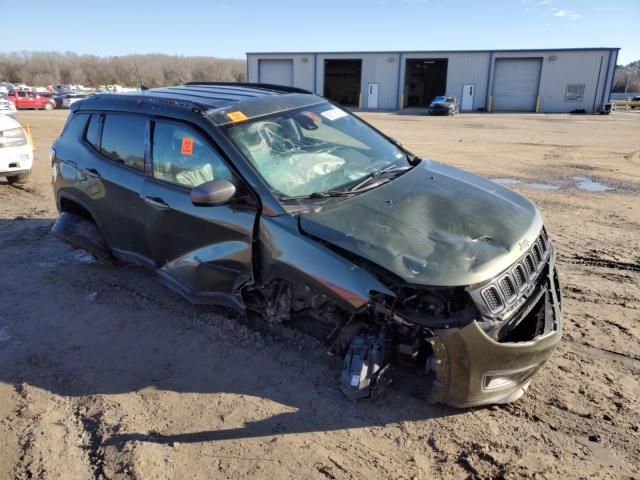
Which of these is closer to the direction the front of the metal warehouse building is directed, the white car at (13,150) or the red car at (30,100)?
the white car

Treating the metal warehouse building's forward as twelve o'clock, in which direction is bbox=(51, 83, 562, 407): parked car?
The parked car is roughly at 12 o'clock from the metal warehouse building.

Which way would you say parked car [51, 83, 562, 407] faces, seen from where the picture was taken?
facing the viewer and to the right of the viewer

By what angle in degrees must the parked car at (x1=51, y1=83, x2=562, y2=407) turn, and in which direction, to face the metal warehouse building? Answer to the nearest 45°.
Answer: approximately 135° to its left

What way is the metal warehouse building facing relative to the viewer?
toward the camera

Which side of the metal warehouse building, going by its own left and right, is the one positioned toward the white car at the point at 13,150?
front
